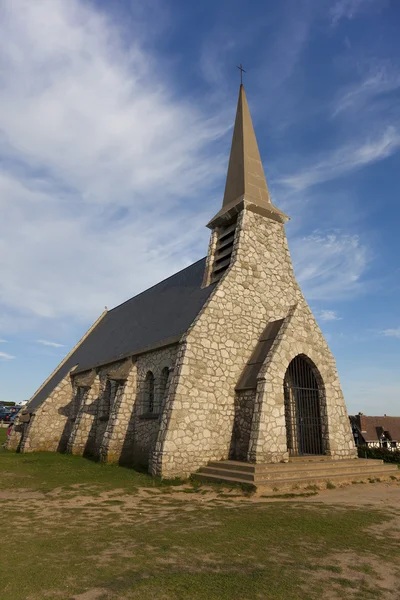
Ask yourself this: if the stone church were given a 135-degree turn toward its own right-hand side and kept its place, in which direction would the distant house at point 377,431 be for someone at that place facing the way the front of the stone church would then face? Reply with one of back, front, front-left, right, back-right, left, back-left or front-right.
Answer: back-right

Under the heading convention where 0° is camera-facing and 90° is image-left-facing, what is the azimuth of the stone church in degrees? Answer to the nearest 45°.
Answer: approximately 315°

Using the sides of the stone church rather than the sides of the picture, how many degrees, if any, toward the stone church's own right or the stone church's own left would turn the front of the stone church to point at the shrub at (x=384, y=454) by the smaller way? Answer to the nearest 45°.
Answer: approximately 90° to the stone church's own left
